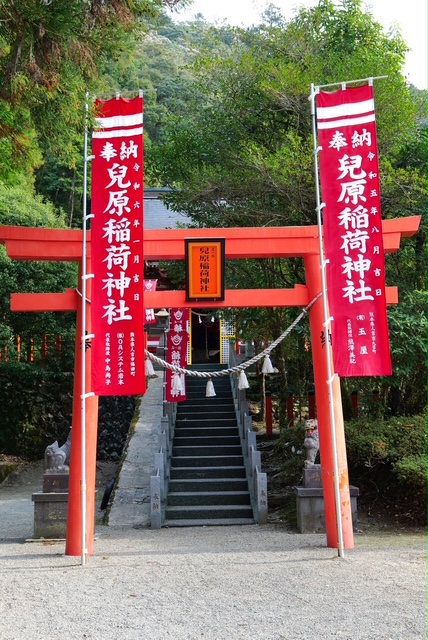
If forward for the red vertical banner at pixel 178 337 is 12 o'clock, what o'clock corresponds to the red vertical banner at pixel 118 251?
the red vertical banner at pixel 118 251 is roughly at 12 o'clock from the red vertical banner at pixel 178 337.

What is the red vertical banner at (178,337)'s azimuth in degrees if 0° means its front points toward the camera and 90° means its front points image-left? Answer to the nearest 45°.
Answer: approximately 0°

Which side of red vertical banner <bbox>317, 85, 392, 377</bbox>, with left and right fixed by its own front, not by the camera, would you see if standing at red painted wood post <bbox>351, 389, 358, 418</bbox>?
back

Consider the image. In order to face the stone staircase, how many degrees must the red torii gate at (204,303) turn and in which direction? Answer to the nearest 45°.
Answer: approximately 180°

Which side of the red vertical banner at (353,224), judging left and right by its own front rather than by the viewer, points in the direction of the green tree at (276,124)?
back

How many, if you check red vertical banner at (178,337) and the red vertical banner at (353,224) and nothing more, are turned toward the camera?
2
